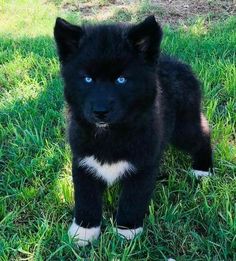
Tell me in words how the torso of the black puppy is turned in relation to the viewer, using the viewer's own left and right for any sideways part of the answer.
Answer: facing the viewer and to the left of the viewer
